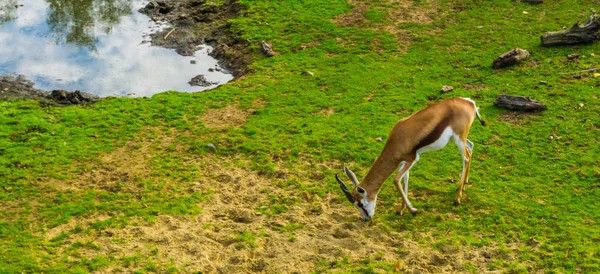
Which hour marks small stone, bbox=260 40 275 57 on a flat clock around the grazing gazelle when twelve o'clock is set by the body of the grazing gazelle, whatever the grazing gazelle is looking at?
The small stone is roughly at 2 o'clock from the grazing gazelle.

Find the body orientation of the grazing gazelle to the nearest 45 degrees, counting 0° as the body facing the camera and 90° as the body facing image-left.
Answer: approximately 90°

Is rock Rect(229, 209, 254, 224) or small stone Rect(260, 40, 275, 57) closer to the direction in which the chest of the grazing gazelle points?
the rock

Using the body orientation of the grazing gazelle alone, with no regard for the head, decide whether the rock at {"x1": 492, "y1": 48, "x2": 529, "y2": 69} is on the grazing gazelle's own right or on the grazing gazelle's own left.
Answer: on the grazing gazelle's own right

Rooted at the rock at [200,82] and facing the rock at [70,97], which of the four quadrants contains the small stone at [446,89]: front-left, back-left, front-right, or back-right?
back-left

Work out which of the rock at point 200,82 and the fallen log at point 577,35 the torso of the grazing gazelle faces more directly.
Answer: the rock

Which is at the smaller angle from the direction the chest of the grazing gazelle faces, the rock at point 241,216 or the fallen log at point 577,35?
the rock

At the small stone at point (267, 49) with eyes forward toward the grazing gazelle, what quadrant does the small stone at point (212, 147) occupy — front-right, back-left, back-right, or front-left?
front-right

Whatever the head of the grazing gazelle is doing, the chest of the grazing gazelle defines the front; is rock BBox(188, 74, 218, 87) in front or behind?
in front

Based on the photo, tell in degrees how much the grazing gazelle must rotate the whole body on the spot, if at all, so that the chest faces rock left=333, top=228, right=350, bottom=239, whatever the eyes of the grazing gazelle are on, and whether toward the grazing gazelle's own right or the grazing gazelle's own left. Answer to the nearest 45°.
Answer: approximately 45° to the grazing gazelle's own left

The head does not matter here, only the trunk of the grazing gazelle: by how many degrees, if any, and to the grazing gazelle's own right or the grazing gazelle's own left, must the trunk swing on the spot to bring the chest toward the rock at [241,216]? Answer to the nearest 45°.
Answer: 0° — it already faces it

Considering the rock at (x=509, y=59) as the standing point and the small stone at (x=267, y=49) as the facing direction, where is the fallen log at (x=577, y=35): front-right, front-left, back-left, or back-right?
back-right

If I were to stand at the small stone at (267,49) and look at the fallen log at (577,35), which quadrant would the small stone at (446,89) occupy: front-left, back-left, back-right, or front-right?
front-right

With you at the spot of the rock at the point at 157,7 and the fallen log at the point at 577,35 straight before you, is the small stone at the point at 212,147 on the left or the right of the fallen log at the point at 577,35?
right
